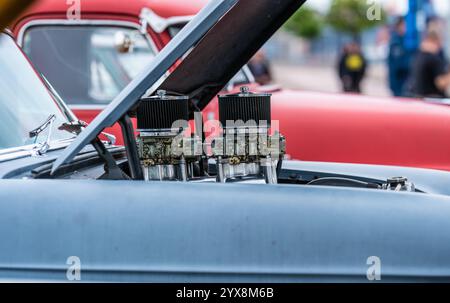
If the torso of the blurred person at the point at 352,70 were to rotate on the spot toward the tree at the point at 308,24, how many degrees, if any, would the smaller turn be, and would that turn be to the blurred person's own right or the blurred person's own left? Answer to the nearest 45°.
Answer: approximately 180°

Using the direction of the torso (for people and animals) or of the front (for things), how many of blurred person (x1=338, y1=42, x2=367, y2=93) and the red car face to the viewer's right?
1

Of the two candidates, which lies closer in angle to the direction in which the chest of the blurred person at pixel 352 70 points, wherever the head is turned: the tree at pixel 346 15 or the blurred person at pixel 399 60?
the blurred person

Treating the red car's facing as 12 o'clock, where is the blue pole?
The blue pole is roughly at 10 o'clock from the red car.

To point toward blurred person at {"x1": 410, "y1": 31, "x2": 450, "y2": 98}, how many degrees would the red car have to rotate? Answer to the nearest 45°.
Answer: approximately 45° to its left

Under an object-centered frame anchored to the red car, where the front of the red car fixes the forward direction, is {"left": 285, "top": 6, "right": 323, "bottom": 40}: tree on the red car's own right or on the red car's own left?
on the red car's own left

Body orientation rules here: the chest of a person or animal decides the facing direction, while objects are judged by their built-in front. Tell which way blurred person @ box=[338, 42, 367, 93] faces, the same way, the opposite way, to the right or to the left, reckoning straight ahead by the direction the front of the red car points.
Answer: to the right

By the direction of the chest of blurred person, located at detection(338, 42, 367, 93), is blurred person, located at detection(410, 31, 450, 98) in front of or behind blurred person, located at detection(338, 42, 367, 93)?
in front

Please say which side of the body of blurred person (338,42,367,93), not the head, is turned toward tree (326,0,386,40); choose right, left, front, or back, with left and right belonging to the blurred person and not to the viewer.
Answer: back

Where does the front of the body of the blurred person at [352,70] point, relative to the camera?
toward the camera

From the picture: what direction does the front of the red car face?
to the viewer's right

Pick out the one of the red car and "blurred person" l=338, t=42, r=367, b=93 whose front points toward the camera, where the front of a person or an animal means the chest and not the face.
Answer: the blurred person

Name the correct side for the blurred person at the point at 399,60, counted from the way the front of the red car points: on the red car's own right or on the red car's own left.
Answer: on the red car's own left
